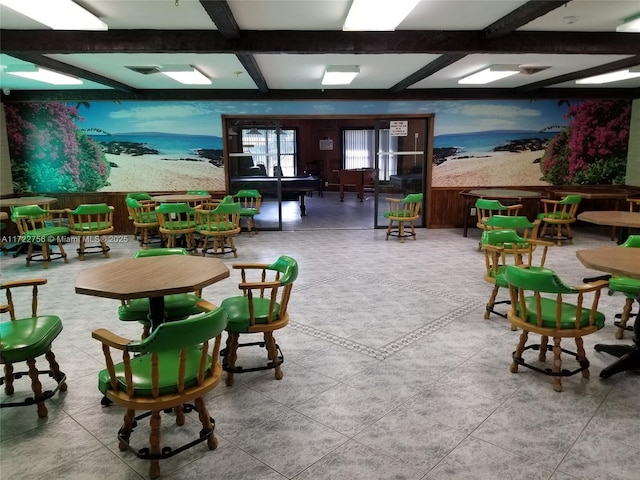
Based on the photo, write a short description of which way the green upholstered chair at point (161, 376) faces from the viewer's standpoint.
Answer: facing away from the viewer and to the left of the viewer

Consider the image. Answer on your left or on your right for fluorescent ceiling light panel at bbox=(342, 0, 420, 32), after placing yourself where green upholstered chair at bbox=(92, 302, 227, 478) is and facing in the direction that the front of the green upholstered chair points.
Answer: on your right

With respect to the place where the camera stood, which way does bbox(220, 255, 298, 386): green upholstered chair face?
facing to the left of the viewer

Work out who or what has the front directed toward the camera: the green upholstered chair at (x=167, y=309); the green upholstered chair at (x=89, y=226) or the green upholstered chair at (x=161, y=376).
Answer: the green upholstered chair at (x=167, y=309)

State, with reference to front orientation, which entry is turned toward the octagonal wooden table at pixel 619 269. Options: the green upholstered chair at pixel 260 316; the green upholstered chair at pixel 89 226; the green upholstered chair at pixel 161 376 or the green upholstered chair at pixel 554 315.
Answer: the green upholstered chair at pixel 554 315

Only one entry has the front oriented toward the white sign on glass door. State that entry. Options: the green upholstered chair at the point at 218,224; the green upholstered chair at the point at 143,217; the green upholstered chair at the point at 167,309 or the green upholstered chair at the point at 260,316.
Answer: the green upholstered chair at the point at 143,217

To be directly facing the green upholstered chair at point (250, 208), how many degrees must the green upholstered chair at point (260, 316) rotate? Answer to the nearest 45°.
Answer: approximately 90° to its right

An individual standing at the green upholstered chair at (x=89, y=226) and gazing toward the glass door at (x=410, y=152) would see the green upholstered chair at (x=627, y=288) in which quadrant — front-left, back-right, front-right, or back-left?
front-right

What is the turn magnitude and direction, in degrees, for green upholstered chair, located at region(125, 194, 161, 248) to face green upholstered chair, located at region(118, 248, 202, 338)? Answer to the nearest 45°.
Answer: approximately 90° to its right

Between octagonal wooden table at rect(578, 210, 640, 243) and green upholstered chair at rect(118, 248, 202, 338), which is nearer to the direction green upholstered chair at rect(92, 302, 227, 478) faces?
the green upholstered chair

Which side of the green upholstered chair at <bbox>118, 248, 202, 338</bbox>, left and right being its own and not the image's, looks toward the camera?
front

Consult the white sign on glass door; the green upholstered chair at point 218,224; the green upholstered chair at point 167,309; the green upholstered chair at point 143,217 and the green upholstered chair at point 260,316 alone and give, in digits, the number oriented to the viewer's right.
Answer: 1

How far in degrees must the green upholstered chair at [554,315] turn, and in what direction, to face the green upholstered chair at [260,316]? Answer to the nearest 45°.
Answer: approximately 180°

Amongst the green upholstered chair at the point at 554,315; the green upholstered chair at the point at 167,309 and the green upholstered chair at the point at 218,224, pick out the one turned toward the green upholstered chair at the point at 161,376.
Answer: the green upholstered chair at the point at 167,309

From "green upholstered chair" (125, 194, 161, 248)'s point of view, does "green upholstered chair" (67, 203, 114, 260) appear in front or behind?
behind

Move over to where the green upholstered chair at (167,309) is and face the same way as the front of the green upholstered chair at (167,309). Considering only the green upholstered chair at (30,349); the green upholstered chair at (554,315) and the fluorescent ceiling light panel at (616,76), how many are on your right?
1

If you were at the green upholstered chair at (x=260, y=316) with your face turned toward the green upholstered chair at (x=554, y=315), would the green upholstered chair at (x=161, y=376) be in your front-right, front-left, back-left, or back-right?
back-right
